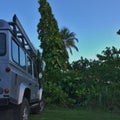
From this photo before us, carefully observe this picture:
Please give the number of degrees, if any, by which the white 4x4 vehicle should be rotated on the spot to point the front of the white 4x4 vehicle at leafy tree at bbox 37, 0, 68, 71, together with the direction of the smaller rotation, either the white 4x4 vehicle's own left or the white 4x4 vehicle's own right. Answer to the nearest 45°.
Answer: approximately 45° to the white 4x4 vehicle's own left

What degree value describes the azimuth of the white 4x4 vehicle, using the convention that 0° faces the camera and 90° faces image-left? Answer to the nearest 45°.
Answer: approximately 225°
